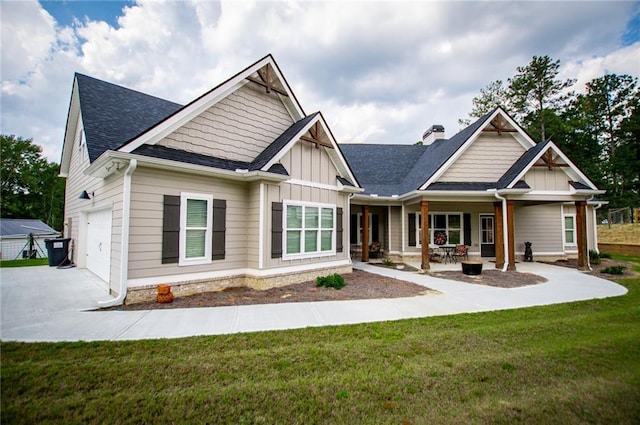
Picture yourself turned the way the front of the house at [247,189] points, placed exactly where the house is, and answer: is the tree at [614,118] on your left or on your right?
on your left

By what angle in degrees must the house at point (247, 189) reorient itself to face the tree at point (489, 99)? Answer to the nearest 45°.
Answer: approximately 90° to its left

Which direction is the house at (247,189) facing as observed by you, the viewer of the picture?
facing the viewer and to the right of the viewer

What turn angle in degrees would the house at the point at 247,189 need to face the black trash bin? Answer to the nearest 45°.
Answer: approximately 135° to its right

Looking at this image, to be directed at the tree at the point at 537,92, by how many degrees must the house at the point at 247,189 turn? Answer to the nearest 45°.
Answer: approximately 90° to its left
